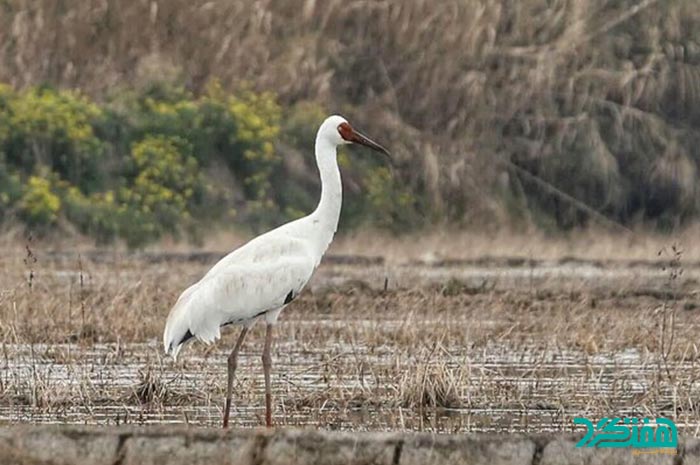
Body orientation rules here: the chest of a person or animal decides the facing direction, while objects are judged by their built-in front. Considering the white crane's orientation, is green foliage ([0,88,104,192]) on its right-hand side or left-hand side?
on its left

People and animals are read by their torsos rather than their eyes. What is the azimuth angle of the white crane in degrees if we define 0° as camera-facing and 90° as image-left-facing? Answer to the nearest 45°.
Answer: approximately 270°

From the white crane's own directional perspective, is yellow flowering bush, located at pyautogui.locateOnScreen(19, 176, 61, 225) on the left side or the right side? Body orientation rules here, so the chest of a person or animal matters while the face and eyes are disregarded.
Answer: on its left
